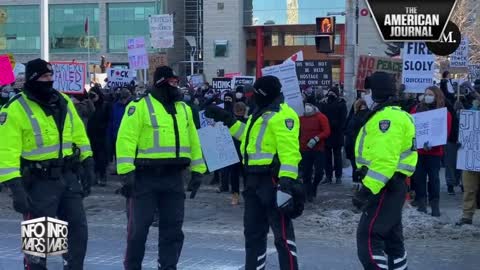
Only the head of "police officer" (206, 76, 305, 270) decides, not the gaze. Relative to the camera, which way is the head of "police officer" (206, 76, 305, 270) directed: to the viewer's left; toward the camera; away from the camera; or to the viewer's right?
to the viewer's left

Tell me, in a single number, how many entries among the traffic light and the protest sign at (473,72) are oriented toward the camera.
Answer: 2

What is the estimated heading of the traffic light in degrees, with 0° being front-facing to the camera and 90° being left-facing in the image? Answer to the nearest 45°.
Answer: approximately 0°

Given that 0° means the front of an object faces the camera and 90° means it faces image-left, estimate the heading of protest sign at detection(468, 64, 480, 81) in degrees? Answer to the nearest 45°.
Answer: approximately 0°
